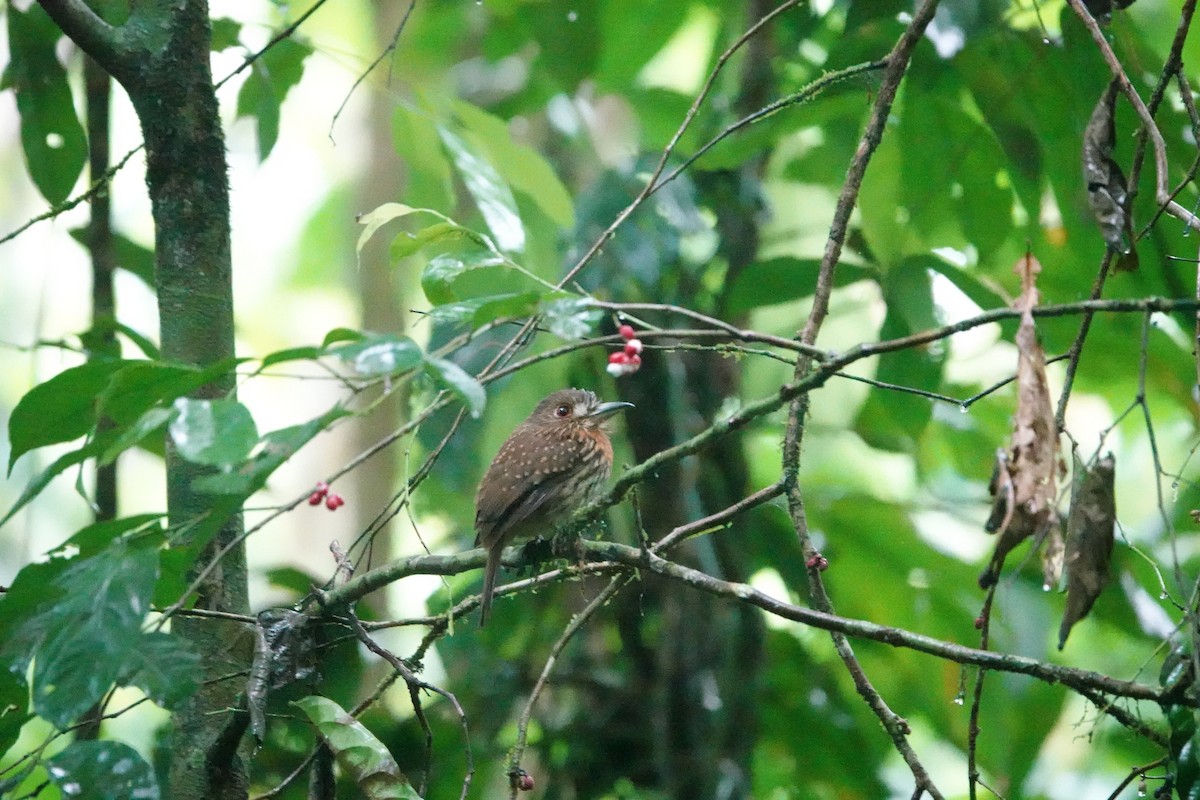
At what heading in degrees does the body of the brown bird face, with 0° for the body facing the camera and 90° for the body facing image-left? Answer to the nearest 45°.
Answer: approximately 270°
